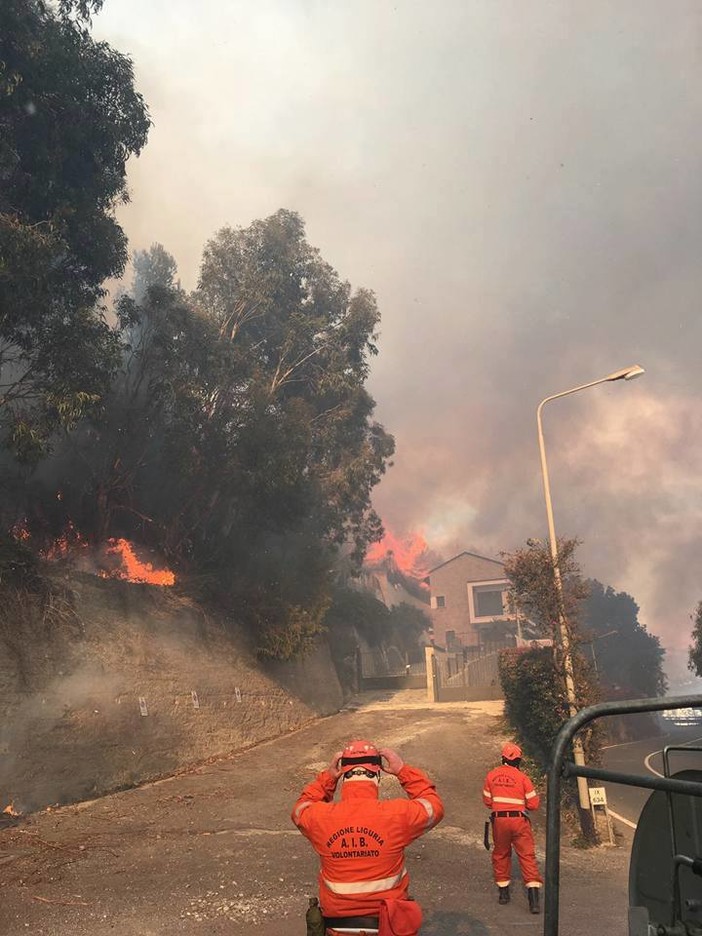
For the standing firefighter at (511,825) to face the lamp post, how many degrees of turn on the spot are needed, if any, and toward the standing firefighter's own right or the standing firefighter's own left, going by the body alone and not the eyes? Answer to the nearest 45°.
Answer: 0° — they already face it

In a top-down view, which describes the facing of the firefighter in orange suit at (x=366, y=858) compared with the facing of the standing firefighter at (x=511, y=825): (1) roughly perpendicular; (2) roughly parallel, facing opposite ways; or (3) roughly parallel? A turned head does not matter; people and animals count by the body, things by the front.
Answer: roughly parallel

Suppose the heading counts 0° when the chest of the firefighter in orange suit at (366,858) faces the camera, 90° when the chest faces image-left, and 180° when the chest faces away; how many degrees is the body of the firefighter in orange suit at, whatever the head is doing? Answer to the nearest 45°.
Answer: approximately 180°

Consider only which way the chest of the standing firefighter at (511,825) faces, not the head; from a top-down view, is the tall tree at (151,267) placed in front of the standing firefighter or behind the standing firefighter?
in front

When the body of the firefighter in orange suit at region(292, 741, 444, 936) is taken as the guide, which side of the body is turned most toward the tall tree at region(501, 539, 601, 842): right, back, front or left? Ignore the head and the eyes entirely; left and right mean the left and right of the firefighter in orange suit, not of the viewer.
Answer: front

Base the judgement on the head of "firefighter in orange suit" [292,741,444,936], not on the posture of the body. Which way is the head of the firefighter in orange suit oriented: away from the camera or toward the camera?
away from the camera

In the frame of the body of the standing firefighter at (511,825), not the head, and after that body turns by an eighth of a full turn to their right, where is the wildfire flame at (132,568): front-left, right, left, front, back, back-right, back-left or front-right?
left

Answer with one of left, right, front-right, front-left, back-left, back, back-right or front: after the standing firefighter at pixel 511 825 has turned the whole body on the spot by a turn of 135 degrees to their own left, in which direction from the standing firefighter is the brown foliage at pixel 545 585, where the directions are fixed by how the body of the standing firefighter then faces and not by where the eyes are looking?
back-right

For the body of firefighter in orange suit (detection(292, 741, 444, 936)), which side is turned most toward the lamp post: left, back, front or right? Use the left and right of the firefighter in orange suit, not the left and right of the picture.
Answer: front

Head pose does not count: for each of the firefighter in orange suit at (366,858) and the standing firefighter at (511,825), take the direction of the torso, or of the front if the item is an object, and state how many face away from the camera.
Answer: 2

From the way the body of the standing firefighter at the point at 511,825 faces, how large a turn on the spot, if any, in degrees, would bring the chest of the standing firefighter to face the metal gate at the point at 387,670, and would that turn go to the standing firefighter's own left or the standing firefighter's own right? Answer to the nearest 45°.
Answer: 0° — they already face it

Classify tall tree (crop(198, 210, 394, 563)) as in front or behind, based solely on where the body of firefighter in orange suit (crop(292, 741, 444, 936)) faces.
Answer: in front

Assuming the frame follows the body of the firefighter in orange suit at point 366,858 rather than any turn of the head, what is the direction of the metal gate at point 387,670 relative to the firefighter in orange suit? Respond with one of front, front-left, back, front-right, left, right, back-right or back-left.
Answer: front

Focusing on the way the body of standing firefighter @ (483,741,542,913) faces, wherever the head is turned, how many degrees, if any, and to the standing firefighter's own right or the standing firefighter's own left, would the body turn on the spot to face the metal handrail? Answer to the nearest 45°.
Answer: approximately 180°

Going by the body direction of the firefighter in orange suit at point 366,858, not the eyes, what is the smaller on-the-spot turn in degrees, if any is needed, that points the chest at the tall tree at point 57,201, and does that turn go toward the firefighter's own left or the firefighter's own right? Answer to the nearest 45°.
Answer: approximately 45° to the firefighter's own left

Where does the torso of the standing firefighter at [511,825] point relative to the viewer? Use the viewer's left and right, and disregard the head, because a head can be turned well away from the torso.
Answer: facing away from the viewer

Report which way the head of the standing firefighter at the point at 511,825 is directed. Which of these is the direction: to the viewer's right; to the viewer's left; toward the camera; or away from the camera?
away from the camera
